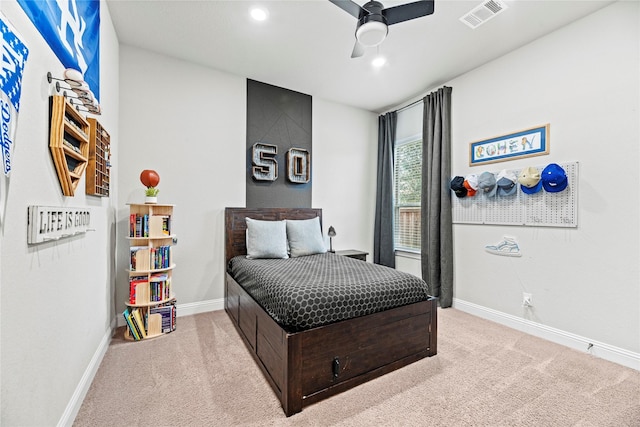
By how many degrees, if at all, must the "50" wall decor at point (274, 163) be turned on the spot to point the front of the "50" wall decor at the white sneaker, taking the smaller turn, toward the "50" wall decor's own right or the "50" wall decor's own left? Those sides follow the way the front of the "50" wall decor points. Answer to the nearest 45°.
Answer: approximately 45° to the "50" wall decor's own left

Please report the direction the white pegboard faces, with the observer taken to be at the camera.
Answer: facing the viewer and to the left of the viewer

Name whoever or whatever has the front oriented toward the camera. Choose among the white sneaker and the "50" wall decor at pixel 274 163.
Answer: the "50" wall decor

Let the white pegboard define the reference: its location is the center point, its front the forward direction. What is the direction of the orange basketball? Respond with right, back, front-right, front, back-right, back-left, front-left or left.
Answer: front

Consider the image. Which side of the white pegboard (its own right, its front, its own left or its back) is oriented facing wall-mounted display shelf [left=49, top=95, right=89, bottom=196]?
front

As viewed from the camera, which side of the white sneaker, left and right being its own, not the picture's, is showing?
left

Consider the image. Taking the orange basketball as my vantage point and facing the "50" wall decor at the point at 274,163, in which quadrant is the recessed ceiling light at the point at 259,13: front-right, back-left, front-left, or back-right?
front-right

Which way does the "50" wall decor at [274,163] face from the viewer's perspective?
toward the camera

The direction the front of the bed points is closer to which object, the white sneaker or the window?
the white sneaker

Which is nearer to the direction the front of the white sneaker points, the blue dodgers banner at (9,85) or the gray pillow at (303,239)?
the gray pillow

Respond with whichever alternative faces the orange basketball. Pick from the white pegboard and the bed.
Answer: the white pegboard

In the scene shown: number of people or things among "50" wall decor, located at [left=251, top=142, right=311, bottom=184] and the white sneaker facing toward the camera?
1

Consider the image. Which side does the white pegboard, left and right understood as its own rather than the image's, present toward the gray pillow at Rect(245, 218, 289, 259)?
front

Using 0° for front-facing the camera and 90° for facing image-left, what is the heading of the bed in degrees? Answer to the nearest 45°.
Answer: approximately 315°
